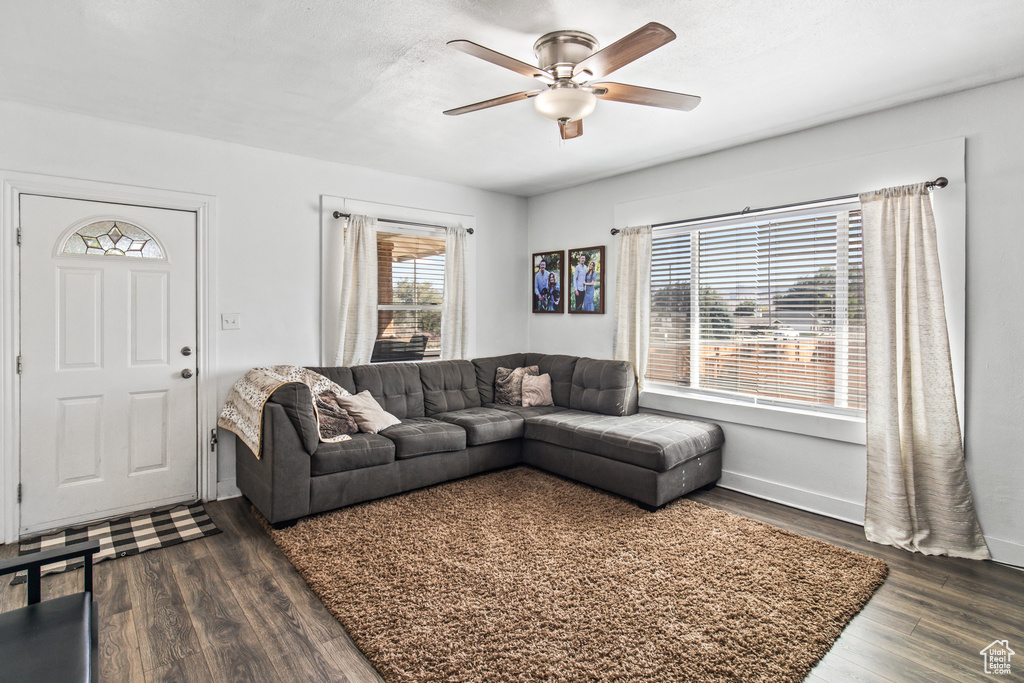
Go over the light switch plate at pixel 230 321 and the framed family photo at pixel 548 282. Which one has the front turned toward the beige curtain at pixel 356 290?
the framed family photo

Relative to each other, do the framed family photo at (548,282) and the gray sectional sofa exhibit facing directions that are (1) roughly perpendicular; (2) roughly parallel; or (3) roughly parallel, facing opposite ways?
roughly perpendicular

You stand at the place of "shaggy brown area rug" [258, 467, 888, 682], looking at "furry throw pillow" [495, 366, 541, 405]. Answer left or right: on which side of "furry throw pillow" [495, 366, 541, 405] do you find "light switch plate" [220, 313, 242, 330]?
left

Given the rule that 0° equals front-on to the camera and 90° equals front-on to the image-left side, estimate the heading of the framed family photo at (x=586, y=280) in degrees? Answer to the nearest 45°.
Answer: approximately 45°

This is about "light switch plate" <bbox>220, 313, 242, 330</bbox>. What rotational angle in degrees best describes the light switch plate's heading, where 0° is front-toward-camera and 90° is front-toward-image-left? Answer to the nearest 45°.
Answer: approximately 0°

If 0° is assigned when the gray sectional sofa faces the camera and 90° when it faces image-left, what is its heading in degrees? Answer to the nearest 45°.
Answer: approximately 315°

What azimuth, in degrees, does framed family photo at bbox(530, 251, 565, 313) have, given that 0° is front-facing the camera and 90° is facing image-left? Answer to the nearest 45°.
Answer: approximately 45°

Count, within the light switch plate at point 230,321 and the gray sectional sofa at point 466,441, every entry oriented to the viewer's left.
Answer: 0

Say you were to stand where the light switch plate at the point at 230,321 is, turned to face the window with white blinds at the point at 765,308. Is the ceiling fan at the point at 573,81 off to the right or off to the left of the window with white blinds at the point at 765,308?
right

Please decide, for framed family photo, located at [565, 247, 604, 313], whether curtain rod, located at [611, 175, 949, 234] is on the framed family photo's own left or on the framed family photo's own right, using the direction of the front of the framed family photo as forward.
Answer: on the framed family photo's own left

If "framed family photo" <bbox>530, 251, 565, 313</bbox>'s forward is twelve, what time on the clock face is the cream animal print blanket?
The cream animal print blanket is roughly at 12 o'clock from the framed family photo.

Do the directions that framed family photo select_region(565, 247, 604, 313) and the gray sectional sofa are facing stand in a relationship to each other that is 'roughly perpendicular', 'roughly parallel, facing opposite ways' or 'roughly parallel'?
roughly perpendicular

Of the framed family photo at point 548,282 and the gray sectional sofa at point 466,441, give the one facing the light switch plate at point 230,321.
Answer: the framed family photo

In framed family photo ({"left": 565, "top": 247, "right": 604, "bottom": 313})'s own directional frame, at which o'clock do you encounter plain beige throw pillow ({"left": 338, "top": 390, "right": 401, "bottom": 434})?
The plain beige throw pillow is roughly at 12 o'clock from the framed family photo.

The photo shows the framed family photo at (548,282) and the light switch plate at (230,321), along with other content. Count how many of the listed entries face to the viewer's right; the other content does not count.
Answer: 0
